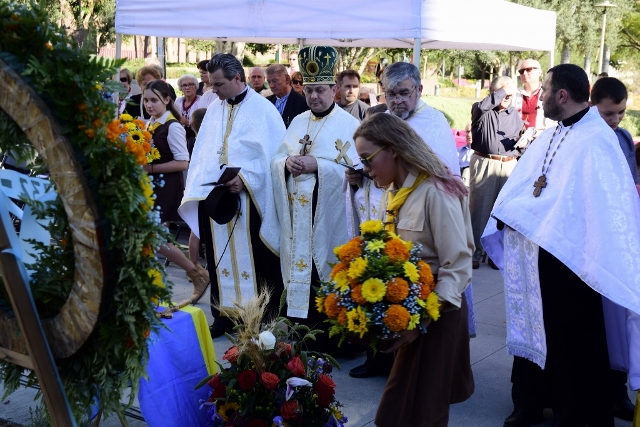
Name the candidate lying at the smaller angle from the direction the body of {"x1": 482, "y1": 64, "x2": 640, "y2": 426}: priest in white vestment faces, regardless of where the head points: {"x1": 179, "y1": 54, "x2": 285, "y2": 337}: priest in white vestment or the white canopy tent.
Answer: the priest in white vestment

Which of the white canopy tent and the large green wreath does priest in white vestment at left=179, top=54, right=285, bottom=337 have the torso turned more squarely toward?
the large green wreath

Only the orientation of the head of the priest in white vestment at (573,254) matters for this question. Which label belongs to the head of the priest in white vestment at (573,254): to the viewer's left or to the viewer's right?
to the viewer's left

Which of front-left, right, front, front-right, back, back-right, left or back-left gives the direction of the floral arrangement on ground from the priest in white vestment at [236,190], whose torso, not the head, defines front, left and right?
front-left

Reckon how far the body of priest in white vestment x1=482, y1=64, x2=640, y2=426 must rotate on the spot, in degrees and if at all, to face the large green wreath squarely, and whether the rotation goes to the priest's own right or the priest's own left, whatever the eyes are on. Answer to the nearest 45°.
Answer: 0° — they already face it

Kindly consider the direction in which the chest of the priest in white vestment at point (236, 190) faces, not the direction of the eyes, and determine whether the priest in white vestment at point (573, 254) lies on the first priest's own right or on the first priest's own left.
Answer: on the first priest's own left

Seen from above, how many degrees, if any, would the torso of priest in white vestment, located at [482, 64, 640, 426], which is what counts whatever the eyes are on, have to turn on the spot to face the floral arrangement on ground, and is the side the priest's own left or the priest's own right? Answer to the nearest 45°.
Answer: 0° — they already face it

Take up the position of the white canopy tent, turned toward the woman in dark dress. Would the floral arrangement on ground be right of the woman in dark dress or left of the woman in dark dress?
left

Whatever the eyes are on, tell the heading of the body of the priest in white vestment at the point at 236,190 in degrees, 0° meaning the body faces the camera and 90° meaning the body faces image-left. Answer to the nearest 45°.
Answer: approximately 45°

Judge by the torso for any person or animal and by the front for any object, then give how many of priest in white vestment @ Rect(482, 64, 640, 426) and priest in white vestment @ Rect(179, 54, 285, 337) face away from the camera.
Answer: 0

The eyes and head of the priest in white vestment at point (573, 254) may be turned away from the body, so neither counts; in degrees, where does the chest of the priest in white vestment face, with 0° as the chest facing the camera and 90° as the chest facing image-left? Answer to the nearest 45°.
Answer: approximately 45°

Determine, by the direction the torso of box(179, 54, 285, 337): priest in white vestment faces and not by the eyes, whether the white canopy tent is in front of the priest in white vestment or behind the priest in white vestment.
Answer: behind
